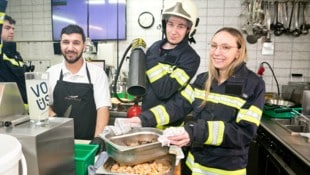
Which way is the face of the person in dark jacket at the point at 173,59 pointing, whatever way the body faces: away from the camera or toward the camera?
toward the camera

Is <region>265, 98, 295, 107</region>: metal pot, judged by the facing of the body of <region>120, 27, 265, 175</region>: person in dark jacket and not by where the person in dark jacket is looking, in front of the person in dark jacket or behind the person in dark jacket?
behind

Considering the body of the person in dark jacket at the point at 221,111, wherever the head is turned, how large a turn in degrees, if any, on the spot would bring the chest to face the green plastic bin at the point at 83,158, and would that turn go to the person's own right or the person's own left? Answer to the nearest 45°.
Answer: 0° — they already face it

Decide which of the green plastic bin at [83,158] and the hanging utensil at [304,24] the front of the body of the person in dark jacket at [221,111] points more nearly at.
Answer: the green plastic bin

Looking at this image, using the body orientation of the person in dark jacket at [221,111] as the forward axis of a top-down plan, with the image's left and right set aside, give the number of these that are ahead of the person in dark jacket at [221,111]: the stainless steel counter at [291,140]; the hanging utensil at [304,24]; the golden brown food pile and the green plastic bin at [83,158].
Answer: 2

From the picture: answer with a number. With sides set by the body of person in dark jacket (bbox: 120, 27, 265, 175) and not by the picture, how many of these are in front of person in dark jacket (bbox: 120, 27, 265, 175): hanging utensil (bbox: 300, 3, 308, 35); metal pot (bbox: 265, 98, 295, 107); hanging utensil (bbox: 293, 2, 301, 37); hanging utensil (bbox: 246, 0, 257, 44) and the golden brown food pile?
1

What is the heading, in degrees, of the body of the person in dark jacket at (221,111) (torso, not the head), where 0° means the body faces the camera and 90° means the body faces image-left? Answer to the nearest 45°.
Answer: approximately 45°

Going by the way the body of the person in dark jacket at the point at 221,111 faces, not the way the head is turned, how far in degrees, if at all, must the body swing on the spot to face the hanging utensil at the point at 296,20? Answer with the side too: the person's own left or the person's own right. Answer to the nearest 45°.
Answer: approximately 180°

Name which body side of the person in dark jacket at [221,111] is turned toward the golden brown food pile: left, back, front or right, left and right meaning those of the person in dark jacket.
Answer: front

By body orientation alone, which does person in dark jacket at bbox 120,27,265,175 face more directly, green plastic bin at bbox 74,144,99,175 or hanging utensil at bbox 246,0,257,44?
the green plastic bin

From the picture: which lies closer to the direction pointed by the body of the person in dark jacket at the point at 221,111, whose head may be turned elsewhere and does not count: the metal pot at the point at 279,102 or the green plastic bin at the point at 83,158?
the green plastic bin

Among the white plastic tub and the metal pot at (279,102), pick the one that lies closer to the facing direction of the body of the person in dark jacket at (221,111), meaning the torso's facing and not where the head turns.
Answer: the white plastic tub

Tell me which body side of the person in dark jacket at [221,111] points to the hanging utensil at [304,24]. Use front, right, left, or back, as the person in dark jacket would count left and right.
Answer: back

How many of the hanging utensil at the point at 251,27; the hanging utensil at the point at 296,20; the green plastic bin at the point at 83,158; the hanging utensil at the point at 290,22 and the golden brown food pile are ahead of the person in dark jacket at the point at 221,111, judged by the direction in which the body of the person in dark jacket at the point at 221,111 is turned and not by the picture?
2
